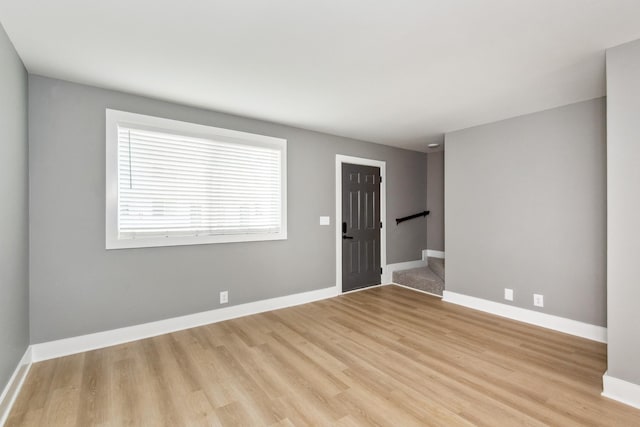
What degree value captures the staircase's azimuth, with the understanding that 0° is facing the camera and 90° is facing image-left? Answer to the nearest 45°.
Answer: approximately 45°

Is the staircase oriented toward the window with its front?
yes

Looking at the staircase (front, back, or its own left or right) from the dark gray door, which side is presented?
front
